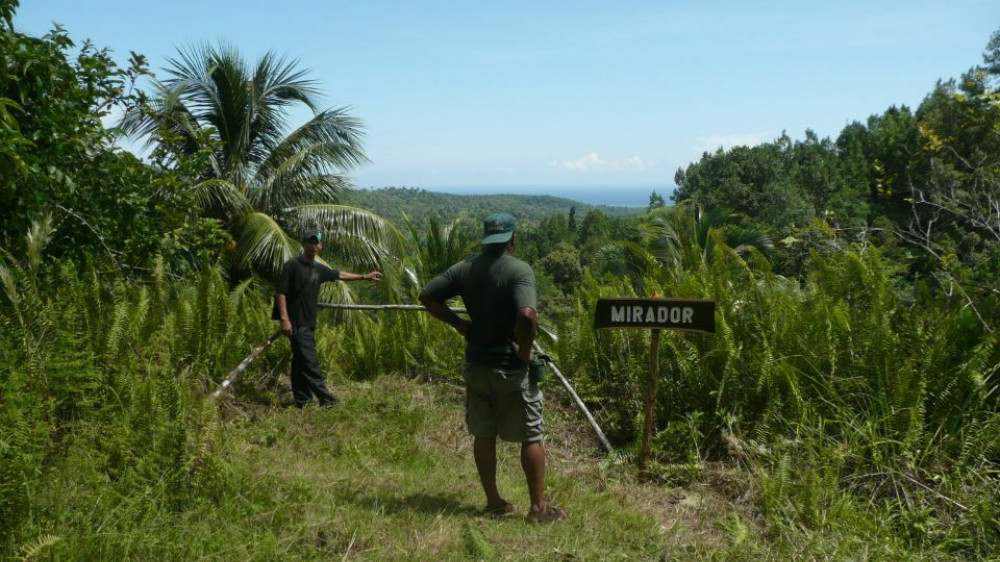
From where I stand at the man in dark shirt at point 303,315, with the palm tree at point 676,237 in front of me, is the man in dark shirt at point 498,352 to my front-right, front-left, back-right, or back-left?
back-right

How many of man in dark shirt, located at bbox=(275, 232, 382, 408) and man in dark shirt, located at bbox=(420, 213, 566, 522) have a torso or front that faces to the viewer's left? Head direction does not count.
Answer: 0

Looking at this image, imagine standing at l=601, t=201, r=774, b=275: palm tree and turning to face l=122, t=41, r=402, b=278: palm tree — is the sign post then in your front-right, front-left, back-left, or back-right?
front-left

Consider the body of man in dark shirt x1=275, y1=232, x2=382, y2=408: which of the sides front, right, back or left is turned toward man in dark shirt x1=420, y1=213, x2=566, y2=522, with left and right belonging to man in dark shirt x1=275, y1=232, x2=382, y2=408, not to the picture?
front

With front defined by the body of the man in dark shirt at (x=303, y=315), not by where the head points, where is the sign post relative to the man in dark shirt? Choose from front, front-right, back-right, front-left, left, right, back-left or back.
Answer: front

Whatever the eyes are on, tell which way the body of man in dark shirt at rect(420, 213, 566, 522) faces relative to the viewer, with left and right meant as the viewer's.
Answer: facing away from the viewer and to the right of the viewer

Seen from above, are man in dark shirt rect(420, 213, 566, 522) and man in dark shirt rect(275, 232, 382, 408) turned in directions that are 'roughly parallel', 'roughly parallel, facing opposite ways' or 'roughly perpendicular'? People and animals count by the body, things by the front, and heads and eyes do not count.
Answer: roughly perpendicular

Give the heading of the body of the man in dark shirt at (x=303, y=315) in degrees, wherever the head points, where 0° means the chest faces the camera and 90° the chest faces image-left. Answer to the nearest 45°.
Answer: approximately 315°

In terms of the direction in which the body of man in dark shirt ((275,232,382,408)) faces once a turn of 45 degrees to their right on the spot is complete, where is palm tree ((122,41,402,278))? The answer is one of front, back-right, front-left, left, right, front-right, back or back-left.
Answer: back

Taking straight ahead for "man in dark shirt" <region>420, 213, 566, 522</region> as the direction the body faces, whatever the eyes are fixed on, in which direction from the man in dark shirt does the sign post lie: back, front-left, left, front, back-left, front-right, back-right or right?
front

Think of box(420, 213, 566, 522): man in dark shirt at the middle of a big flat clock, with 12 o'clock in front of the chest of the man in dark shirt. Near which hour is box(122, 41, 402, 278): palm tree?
The palm tree is roughly at 10 o'clock from the man in dark shirt.

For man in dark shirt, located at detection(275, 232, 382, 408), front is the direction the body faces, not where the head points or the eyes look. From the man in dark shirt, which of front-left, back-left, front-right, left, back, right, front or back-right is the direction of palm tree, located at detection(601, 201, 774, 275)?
left
